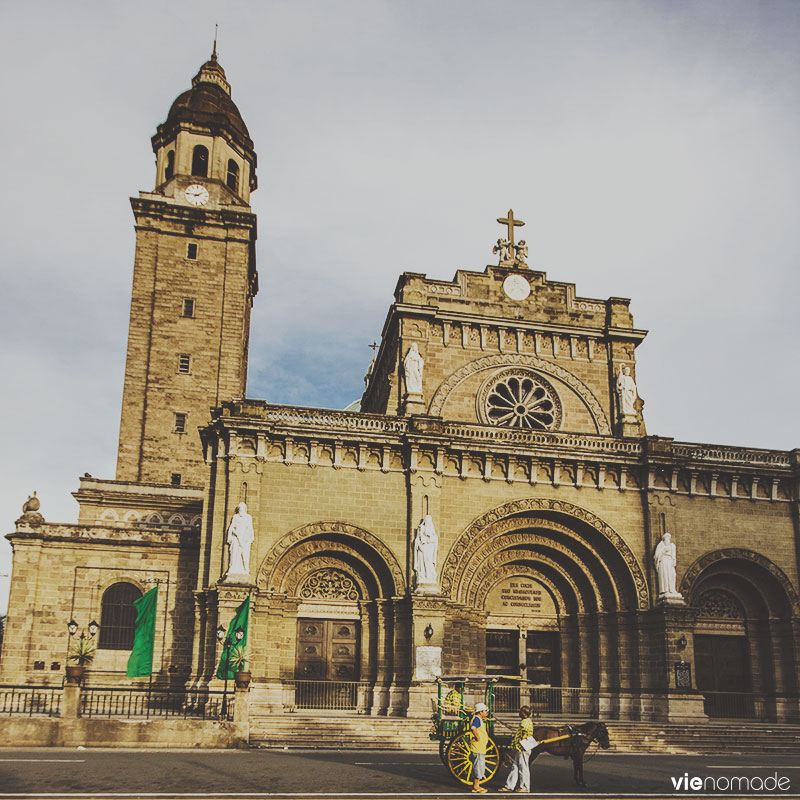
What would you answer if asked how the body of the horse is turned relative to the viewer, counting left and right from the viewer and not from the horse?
facing to the right of the viewer

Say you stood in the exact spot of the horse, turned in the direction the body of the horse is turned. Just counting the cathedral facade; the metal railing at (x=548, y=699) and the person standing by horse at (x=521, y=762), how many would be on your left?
2

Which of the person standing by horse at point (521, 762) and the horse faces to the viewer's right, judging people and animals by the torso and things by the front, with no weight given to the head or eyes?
the horse

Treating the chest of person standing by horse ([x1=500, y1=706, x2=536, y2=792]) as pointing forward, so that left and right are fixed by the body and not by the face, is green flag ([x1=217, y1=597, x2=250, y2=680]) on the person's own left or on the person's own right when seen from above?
on the person's own right

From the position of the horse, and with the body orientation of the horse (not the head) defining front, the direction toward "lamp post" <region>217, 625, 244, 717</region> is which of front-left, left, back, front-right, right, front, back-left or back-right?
back-left

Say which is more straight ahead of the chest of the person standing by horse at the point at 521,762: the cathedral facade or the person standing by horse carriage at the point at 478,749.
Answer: the person standing by horse carriage
